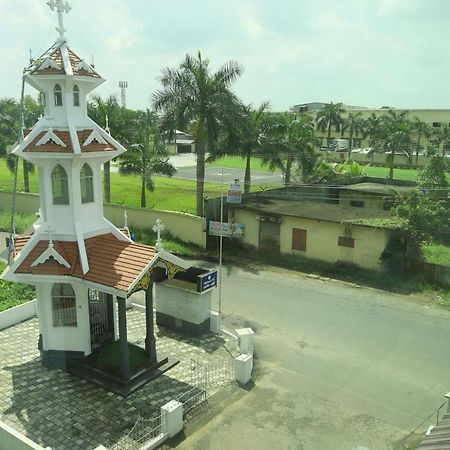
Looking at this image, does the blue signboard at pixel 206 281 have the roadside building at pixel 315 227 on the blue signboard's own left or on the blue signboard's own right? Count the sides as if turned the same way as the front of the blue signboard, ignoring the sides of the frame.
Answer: on the blue signboard's own left

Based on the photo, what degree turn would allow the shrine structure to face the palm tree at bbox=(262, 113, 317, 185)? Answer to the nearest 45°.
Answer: approximately 90° to its left

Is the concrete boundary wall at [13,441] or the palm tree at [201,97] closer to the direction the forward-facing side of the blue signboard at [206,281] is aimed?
the concrete boundary wall

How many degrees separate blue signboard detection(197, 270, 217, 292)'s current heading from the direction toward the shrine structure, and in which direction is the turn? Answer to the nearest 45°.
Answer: approximately 90° to its right

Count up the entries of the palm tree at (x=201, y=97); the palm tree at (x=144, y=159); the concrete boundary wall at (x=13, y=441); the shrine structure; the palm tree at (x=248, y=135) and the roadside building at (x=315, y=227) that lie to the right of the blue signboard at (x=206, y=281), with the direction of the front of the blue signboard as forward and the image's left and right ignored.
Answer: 2

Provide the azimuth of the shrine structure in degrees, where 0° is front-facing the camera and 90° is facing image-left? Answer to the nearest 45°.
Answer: approximately 315°

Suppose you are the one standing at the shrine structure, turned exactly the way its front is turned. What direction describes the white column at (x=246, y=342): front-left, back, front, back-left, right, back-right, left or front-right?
front-left

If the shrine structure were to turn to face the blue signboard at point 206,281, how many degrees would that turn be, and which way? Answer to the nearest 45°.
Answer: approximately 45° to its left

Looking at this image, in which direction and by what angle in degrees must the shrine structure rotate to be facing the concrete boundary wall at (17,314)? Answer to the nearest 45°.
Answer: approximately 180°

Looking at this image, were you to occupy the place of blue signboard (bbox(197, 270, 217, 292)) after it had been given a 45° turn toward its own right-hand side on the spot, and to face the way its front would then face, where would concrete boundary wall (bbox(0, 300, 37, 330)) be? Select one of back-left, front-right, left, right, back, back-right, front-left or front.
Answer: right

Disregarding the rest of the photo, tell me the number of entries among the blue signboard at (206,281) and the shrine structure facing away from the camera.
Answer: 0

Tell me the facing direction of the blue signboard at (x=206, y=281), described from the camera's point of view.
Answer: facing the viewer and to the right of the viewer

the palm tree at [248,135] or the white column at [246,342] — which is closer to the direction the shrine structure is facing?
the white column

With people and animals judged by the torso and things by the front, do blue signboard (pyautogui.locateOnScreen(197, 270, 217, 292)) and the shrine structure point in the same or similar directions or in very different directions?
same or similar directions

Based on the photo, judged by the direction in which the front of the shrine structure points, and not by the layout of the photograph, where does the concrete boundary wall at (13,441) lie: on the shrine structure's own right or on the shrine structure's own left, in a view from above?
on the shrine structure's own right

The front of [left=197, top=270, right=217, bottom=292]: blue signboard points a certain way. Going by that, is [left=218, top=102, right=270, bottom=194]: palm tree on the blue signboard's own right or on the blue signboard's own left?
on the blue signboard's own left
